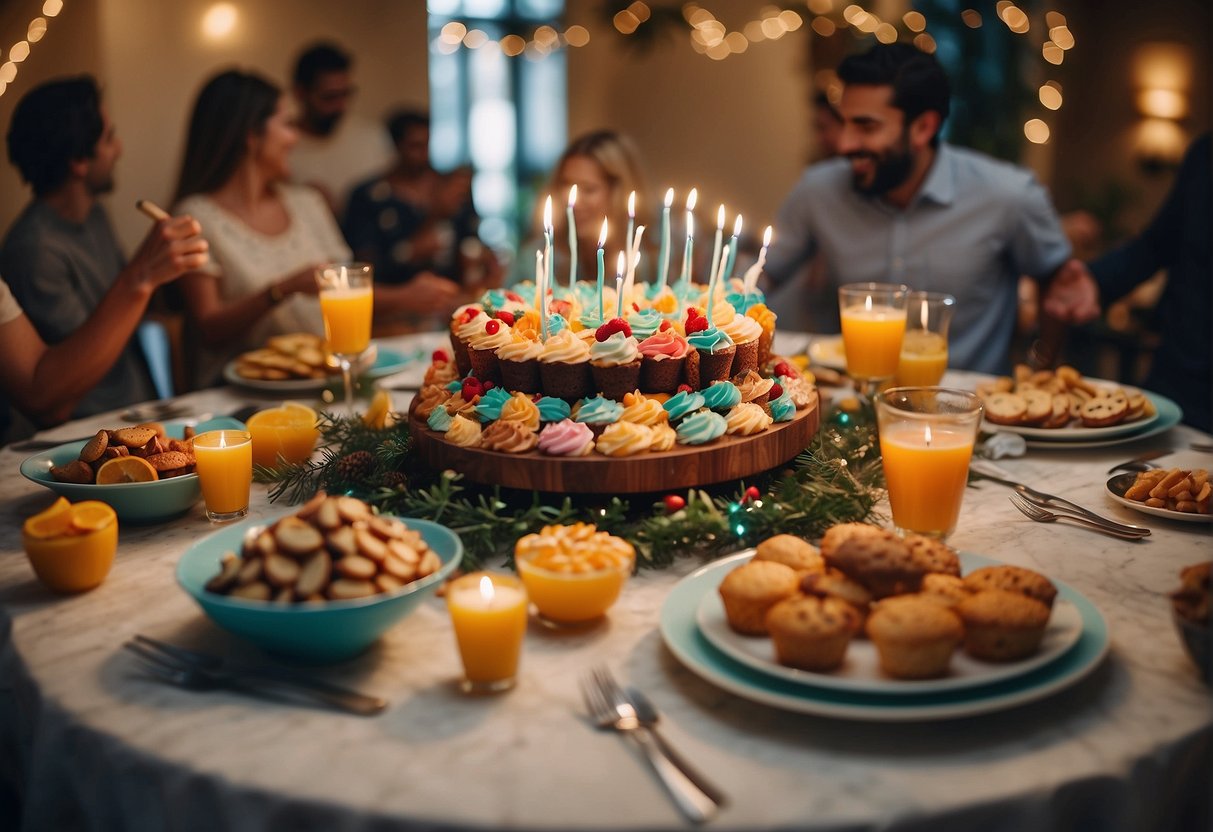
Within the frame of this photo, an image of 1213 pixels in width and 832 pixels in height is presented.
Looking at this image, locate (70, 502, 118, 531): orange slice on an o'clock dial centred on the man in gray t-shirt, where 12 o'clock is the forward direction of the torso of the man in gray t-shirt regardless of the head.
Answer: The orange slice is roughly at 3 o'clock from the man in gray t-shirt.

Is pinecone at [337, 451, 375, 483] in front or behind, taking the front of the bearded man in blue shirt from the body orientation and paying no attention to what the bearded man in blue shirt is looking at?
in front

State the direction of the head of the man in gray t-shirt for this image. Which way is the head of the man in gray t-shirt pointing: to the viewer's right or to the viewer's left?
to the viewer's right

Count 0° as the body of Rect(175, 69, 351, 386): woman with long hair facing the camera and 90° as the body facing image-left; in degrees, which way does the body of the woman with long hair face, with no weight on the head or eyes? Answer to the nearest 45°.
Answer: approximately 315°

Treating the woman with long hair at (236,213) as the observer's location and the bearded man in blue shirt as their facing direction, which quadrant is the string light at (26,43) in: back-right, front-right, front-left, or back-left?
back-left

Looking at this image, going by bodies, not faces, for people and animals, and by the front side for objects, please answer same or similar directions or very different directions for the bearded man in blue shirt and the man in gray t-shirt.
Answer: very different directions

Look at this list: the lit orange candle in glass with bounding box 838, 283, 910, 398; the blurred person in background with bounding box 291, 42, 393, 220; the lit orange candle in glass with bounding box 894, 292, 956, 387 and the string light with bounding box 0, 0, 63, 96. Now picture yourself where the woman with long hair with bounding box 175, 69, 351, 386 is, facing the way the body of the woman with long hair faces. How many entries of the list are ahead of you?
2

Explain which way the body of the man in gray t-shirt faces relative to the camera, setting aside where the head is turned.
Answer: to the viewer's right

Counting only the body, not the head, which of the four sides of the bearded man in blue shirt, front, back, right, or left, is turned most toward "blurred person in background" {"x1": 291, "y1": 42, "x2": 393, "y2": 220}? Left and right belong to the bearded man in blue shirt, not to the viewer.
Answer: right

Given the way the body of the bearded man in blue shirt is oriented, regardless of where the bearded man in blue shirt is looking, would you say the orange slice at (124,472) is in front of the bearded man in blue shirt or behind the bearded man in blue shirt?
in front

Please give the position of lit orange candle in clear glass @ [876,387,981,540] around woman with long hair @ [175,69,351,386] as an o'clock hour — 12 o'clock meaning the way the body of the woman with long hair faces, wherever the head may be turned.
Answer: The lit orange candle in clear glass is roughly at 1 o'clock from the woman with long hair.

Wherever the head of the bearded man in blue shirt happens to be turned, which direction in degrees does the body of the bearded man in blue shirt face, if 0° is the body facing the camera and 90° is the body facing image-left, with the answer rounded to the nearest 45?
approximately 45°

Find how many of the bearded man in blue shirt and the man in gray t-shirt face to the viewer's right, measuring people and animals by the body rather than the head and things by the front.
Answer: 1

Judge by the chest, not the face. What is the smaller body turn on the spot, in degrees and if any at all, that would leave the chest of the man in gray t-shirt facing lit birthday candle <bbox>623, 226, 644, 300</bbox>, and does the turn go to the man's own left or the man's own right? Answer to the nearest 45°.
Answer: approximately 45° to the man's own right

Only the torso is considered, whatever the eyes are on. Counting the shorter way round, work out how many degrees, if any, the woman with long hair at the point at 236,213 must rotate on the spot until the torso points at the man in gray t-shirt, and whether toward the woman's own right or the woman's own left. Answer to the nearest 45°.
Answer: approximately 90° to the woman's own right

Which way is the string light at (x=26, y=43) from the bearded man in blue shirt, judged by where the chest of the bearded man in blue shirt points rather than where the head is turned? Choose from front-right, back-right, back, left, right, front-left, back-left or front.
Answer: front-right
